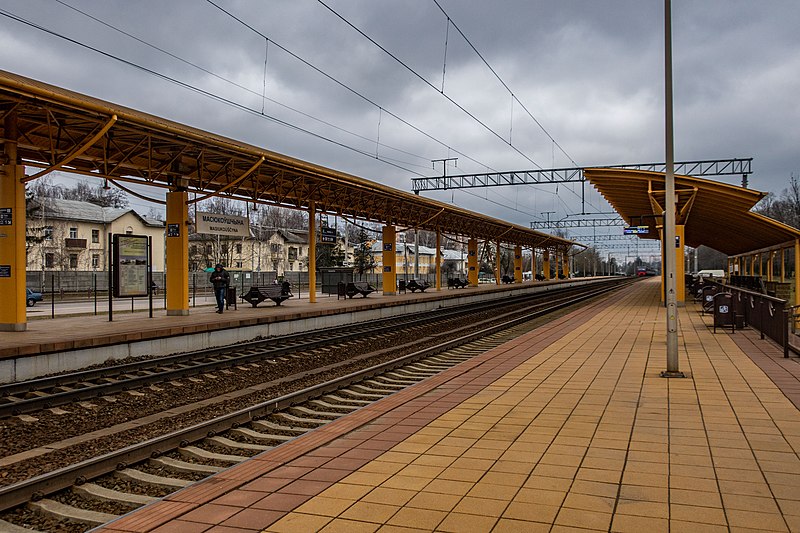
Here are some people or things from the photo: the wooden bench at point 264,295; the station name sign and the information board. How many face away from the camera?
0

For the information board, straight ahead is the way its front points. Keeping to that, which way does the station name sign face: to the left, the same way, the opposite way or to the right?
the same way

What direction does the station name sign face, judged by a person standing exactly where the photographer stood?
facing the viewer and to the right of the viewer

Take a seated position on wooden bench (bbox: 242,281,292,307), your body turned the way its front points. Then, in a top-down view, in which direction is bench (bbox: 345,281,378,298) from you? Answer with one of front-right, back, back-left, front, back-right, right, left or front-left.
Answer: left

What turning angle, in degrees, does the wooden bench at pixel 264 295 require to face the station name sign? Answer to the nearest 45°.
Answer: approximately 45° to its right

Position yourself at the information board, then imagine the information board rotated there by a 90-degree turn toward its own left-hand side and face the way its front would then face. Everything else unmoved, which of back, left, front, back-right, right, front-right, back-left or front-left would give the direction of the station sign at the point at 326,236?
front

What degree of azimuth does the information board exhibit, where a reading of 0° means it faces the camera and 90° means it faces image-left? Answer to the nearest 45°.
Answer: approximately 315°

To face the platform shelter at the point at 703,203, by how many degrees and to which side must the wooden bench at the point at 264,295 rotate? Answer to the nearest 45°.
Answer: approximately 45° to its left
